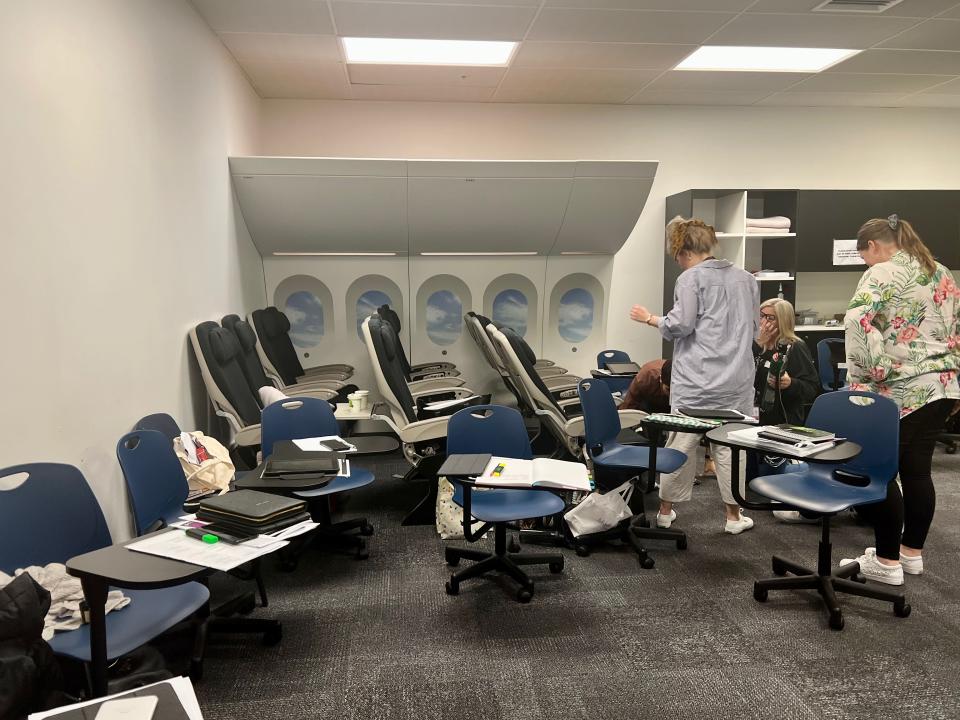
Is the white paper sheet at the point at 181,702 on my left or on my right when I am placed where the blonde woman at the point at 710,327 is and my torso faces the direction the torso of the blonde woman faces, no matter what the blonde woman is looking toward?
on my left

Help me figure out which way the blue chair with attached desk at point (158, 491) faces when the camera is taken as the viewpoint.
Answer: facing the viewer and to the right of the viewer

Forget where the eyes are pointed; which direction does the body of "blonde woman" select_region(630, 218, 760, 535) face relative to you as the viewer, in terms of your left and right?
facing away from the viewer and to the left of the viewer

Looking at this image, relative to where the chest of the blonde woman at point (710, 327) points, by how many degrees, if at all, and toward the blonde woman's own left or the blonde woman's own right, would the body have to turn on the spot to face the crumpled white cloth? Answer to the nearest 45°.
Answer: approximately 90° to the blonde woman's own left

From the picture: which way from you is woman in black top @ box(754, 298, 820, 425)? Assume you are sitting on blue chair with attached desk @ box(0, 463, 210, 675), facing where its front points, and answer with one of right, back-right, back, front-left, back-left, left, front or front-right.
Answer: front-left

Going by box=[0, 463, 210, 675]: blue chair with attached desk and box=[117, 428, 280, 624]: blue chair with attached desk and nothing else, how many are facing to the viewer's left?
0

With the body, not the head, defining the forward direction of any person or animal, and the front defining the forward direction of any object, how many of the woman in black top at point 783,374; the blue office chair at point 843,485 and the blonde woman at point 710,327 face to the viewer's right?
0

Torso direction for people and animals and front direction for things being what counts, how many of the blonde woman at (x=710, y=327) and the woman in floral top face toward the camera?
0

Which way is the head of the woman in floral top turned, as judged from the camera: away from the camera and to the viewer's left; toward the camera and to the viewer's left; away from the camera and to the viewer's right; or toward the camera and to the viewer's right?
away from the camera and to the viewer's left

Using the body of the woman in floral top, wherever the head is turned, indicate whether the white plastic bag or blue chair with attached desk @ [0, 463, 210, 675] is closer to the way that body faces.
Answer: the white plastic bag

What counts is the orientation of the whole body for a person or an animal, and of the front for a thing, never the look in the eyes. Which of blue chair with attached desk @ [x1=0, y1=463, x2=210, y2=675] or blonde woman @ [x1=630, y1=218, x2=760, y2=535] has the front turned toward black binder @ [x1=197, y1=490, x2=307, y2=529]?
the blue chair with attached desk

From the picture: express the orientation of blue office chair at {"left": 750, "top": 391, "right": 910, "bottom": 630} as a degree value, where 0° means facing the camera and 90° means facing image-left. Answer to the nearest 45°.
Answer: approximately 45°

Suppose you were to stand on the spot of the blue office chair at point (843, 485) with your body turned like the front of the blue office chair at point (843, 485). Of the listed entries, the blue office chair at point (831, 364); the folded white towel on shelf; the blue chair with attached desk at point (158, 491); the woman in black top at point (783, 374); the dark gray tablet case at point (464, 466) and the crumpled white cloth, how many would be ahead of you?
3

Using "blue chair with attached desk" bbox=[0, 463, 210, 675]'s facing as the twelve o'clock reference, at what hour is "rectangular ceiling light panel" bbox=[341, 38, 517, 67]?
The rectangular ceiling light panel is roughly at 9 o'clock from the blue chair with attached desk.

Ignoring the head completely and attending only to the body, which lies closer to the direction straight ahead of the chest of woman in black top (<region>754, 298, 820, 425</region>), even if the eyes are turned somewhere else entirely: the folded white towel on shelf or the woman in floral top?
the woman in floral top

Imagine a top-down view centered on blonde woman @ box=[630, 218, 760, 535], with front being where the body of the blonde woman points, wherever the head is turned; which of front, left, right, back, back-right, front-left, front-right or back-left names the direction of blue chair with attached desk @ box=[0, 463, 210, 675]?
left

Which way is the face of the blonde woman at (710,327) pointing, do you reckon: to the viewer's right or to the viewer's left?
to the viewer's left

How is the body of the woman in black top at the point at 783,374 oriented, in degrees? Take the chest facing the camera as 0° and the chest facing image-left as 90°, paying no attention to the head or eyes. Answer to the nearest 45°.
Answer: approximately 45°
